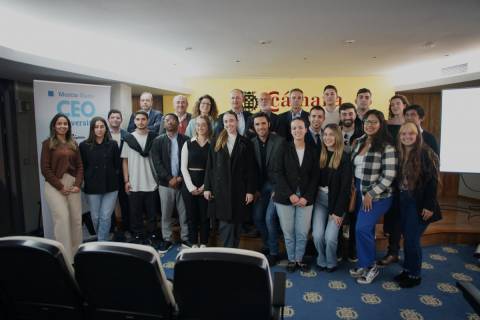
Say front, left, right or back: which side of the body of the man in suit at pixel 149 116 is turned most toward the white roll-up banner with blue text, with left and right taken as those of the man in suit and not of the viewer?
right

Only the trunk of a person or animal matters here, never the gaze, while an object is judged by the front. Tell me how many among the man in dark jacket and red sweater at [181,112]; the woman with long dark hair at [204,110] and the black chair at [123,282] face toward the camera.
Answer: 2

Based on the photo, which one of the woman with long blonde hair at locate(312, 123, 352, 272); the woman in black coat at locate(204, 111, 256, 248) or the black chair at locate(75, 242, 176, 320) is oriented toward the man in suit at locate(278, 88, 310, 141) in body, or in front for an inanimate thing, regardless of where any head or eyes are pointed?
the black chair

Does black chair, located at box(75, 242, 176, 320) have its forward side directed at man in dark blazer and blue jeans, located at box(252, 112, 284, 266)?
yes

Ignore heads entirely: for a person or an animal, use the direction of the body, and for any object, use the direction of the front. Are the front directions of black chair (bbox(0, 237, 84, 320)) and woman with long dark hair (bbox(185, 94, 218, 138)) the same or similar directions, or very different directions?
very different directions

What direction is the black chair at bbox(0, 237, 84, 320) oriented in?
away from the camera

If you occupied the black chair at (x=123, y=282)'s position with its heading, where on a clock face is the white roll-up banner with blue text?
The white roll-up banner with blue text is roughly at 10 o'clock from the black chair.

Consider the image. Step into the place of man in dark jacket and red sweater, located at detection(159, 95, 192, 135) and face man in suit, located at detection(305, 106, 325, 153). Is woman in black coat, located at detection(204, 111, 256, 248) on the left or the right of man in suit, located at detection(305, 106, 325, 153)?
right

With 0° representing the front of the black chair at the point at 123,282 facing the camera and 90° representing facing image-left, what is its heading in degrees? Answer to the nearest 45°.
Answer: approximately 225°

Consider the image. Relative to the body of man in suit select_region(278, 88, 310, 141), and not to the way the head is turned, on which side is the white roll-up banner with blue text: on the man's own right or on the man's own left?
on the man's own right
